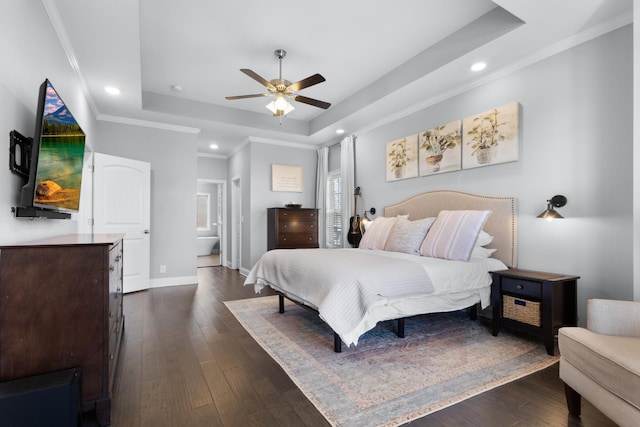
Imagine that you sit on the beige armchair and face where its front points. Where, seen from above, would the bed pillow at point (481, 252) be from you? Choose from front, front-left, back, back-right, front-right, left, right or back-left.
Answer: right

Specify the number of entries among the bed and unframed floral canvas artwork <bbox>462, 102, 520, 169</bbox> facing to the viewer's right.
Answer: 0

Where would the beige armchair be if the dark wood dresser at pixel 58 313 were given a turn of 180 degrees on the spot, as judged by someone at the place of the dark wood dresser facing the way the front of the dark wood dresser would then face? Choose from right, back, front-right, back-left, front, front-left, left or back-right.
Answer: back-left

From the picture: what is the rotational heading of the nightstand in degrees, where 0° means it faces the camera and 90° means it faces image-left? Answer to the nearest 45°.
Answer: approximately 45°

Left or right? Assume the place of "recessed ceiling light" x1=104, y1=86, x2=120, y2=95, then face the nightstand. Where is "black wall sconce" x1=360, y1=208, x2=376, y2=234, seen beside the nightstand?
left

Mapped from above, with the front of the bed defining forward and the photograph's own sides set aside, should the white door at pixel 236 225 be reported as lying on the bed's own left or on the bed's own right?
on the bed's own right

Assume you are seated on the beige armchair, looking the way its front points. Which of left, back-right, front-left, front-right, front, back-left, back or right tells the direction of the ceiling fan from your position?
front-right

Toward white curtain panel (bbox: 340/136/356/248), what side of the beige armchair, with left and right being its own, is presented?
right

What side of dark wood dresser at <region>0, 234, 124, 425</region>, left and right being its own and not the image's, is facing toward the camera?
right

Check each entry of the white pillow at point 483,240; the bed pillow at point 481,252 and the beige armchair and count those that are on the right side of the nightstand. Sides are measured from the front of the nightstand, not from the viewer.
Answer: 2

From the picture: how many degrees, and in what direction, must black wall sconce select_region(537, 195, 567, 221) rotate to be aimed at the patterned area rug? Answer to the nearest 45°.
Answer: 0° — it already faces it

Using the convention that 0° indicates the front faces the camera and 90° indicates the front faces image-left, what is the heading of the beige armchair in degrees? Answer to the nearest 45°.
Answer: approximately 45°
